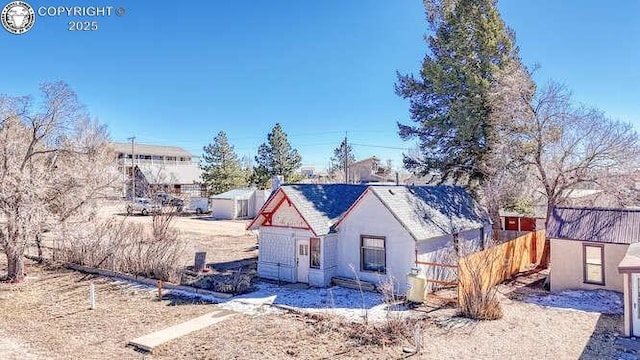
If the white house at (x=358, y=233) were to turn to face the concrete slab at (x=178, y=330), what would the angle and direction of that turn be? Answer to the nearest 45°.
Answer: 0° — it already faces it

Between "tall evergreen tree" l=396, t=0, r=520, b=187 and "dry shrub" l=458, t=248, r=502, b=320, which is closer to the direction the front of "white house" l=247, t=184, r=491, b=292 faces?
the dry shrub

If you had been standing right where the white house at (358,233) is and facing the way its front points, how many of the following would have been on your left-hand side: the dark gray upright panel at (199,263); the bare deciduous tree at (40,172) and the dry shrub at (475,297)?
1

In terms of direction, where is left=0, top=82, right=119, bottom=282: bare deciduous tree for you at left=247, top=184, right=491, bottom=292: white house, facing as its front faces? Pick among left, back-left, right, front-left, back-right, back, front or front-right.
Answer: front-right

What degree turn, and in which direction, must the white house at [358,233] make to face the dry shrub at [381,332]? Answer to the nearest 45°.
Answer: approximately 45° to its left

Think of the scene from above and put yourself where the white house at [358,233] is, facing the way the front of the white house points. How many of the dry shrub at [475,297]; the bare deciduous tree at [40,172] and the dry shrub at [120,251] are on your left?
1

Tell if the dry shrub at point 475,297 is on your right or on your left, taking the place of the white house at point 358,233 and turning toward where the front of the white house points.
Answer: on your left

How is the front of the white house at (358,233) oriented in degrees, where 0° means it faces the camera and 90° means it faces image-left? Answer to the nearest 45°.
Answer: approximately 45°

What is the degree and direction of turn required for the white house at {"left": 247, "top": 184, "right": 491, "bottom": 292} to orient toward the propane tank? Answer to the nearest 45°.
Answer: approximately 90° to its left
